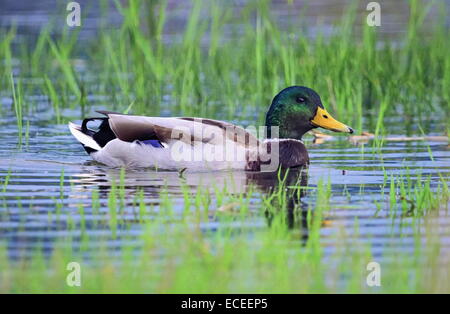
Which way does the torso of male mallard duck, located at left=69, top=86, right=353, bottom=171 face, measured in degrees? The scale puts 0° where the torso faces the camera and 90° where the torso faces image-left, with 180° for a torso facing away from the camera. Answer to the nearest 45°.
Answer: approximately 270°
